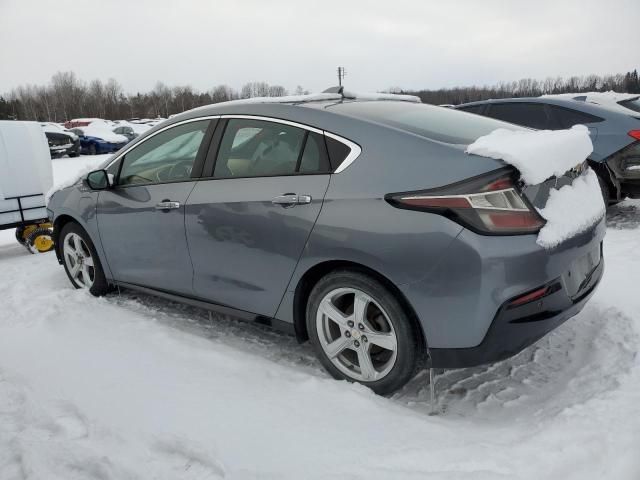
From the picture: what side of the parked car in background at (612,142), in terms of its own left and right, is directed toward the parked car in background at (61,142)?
front

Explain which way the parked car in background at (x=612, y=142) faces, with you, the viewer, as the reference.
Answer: facing away from the viewer and to the left of the viewer

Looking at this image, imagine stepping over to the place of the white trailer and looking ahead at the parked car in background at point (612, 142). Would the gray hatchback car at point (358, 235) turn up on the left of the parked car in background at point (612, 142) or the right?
right

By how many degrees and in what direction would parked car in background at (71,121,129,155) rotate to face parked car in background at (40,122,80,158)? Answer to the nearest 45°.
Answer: approximately 45° to its right

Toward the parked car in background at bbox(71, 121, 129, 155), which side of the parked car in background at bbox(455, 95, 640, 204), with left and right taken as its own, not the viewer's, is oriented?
front

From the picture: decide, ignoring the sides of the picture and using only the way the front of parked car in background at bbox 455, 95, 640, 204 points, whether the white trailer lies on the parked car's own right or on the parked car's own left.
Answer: on the parked car's own left

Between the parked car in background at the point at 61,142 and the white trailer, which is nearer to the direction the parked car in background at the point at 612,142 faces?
the parked car in background
